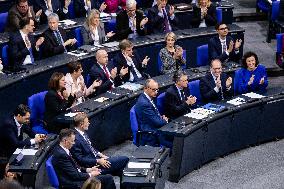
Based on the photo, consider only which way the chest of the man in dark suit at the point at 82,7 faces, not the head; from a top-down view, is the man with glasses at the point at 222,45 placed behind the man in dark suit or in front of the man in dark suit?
in front

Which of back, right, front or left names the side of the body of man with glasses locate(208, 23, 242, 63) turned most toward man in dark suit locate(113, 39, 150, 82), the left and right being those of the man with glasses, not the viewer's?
right

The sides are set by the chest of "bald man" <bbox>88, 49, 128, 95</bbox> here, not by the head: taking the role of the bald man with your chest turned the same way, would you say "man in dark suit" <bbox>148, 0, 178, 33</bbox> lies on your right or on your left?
on your left

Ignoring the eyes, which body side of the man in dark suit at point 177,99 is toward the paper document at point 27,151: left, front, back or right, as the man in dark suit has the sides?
right

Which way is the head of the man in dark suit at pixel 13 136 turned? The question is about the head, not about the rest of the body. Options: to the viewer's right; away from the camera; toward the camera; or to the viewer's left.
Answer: to the viewer's right

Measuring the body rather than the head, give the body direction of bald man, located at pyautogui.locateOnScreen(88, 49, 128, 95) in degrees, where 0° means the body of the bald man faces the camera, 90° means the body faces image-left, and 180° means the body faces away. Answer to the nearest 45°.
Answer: approximately 315°

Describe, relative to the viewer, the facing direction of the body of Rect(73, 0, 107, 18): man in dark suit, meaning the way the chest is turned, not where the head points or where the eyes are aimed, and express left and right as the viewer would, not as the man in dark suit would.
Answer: facing the viewer and to the right of the viewer

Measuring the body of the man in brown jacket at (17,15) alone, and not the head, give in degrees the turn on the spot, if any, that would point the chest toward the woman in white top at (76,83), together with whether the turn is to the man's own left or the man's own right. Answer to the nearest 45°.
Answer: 0° — they already face them

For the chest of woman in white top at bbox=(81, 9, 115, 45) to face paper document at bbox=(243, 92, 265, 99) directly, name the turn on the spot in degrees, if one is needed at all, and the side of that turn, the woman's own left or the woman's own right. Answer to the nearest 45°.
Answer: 0° — they already face it

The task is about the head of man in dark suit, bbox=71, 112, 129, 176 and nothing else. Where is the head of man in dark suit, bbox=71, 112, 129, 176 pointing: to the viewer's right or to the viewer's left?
to the viewer's right

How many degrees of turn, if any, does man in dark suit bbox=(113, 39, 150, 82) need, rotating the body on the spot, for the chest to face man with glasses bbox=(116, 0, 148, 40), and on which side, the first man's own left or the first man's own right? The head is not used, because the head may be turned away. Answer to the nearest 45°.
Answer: approximately 135° to the first man's own left
